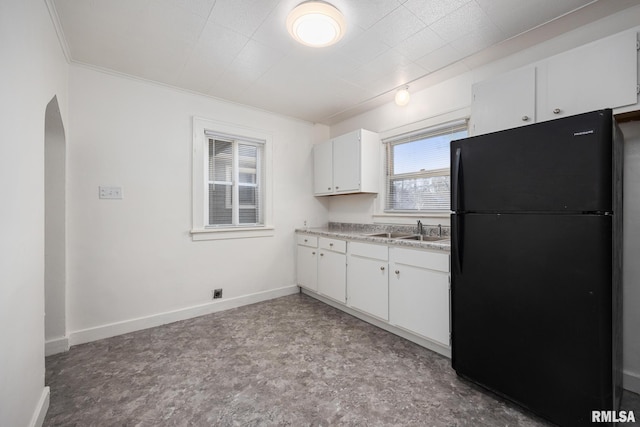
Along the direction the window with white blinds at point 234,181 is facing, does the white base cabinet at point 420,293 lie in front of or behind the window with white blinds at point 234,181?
in front

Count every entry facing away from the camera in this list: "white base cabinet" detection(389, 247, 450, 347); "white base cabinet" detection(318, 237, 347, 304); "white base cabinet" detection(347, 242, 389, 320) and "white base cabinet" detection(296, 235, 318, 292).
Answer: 0

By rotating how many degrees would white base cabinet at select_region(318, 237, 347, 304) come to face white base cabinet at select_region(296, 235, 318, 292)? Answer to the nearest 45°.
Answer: approximately 90° to its right

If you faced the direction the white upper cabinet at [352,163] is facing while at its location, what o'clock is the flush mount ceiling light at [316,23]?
The flush mount ceiling light is roughly at 11 o'clock from the white upper cabinet.

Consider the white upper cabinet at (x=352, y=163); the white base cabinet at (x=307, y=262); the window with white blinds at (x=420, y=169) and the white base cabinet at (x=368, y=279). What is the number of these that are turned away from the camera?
0

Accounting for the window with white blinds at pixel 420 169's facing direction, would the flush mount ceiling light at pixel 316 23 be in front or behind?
in front

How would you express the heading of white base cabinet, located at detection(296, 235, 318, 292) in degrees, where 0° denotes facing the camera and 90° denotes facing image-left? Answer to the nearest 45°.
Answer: approximately 45°

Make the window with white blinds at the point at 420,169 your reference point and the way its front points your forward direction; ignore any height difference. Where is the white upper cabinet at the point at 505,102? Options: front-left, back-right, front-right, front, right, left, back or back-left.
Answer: left

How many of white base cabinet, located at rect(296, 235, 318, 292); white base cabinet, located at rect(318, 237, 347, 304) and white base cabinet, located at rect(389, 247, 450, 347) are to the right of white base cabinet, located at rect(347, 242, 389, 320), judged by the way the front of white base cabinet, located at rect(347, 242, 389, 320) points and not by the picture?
2

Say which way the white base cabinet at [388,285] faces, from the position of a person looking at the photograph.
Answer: facing the viewer and to the left of the viewer

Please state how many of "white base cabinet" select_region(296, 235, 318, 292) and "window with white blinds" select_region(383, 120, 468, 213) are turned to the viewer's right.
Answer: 0

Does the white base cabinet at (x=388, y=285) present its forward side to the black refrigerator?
no

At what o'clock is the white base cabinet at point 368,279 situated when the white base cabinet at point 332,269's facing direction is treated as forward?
the white base cabinet at point 368,279 is roughly at 9 o'clock from the white base cabinet at point 332,269.

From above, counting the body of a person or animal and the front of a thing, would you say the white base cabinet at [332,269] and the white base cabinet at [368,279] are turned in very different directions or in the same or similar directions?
same or similar directions

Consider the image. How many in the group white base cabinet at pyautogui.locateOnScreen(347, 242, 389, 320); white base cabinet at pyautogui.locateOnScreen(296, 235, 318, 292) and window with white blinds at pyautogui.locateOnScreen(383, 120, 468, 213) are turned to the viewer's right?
0

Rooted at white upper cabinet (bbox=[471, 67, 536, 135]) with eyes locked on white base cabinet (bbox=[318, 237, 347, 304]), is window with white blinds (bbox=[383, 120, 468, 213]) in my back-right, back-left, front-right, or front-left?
front-right

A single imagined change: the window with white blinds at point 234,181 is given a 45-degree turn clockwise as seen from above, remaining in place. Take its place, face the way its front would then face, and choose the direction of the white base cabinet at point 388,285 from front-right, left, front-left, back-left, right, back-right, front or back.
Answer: front-left
